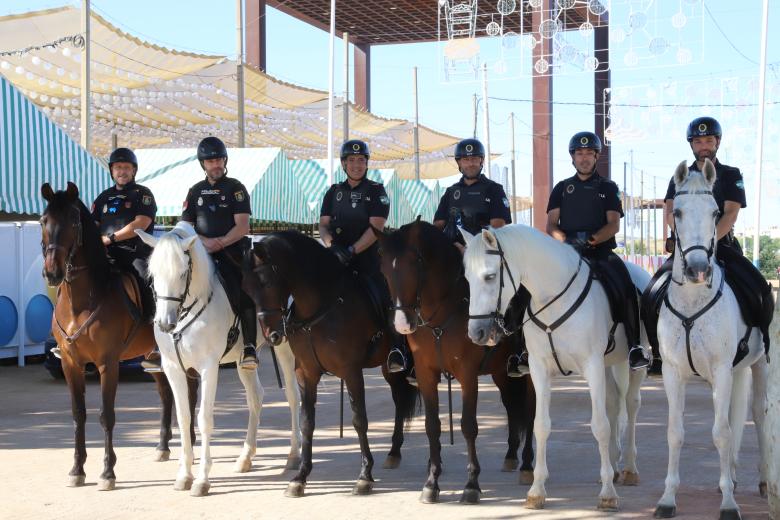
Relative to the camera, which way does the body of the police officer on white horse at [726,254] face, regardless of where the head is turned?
toward the camera

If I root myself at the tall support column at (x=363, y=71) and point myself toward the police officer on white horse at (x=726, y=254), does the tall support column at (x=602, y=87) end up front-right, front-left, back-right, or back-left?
front-left

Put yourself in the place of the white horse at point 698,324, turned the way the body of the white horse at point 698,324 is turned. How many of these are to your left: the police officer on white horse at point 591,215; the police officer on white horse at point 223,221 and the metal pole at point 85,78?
0

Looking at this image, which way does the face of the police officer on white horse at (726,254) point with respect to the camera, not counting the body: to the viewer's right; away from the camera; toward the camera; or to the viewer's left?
toward the camera

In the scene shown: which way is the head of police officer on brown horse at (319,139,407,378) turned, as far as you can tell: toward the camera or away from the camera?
toward the camera

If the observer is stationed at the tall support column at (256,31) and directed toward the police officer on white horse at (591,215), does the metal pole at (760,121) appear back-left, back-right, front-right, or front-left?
front-left

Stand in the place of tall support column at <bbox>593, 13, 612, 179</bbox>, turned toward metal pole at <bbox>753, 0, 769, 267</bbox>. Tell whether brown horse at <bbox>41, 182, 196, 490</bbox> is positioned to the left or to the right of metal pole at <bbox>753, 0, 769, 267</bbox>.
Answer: right

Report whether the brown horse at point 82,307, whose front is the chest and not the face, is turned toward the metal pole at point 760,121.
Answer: no

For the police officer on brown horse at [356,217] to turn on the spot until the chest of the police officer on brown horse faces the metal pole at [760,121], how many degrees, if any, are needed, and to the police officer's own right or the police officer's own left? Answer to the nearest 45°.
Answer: approximately 180°

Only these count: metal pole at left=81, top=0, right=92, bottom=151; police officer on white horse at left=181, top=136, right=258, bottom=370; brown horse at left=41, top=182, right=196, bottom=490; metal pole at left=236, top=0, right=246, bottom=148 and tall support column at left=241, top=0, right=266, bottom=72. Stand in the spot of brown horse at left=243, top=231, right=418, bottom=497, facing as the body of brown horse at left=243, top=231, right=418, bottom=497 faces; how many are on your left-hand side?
0

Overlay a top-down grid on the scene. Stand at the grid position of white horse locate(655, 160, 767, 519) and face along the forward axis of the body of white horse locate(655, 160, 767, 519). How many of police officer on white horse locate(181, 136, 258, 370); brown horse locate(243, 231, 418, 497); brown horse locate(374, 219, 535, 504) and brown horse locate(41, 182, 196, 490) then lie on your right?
4

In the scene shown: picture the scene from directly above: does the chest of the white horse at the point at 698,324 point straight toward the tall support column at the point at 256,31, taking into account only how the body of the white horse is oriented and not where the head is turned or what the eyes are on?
no

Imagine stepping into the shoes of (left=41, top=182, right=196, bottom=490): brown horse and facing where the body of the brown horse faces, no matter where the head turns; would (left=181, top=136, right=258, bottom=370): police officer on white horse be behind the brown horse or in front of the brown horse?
behind

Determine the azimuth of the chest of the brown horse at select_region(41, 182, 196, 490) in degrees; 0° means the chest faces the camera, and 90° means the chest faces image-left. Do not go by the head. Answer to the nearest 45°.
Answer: approximately 45°

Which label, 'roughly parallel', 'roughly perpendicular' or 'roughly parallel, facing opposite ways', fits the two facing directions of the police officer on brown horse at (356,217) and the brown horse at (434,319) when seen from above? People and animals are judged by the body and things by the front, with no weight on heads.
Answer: roughly parallel

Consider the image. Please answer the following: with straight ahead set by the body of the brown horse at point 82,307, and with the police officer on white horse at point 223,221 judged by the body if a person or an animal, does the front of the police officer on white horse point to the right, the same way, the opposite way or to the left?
the same way

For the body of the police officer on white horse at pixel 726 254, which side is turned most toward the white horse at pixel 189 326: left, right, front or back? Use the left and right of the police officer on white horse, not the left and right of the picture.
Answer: right

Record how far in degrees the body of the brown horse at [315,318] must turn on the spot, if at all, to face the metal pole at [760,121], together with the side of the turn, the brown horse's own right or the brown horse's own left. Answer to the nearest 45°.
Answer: approximately 180°

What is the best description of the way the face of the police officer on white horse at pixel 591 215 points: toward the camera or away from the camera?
toward the camera

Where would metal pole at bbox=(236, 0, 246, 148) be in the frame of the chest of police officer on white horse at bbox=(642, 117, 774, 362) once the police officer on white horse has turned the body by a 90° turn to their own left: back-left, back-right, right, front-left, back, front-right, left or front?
back-left
